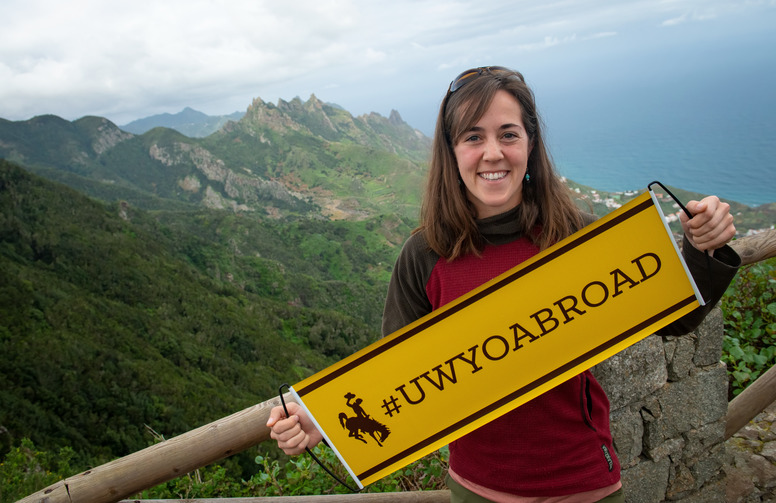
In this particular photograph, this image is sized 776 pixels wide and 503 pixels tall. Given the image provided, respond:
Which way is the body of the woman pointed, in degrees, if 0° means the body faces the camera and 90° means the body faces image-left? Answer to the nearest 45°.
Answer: approximately 0°
